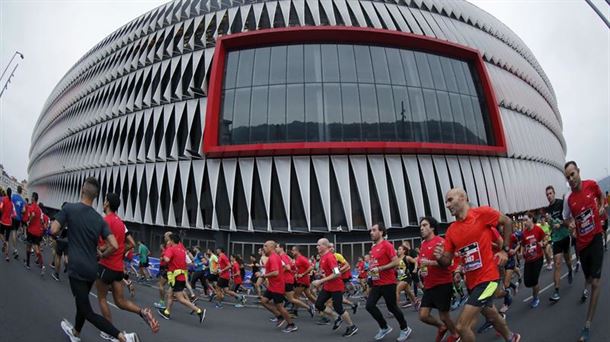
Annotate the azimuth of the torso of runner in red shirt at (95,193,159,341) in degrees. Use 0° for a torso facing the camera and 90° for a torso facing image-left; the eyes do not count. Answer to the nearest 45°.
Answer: approximately 135°

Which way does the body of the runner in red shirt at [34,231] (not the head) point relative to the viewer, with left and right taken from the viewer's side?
facing away from the viewer and to the left of the viewer

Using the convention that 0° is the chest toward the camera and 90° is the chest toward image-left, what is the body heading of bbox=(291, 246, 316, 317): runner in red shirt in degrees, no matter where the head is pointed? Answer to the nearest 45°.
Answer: approximately 90°

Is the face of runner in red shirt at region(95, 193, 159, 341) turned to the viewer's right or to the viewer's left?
to the viewer's left

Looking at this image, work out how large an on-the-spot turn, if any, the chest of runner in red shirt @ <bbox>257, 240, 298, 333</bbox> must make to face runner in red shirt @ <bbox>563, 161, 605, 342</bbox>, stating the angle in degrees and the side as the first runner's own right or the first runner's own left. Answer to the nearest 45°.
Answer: approximately 135° to the first runner's own left

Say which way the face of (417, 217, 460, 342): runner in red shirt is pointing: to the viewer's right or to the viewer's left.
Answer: to the viewer's left

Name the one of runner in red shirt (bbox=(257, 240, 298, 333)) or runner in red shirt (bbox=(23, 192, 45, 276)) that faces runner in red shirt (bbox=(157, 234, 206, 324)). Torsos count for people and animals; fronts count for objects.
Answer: runner in red shirt (bbox=(257, 240, 298, 333))

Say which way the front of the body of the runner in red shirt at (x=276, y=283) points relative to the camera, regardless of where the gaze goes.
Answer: to the viewer's left

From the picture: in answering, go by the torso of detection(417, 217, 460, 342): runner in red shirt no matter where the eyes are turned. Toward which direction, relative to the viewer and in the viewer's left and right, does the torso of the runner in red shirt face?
facing the viewer and to the left of the viewer

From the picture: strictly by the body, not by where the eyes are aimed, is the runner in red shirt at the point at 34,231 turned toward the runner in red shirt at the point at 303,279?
no

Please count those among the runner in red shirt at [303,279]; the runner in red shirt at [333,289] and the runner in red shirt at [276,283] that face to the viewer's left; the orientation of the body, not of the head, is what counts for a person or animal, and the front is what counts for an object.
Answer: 3

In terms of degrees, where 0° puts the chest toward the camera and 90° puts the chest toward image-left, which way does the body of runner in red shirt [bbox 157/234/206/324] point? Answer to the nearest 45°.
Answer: approximately 135°

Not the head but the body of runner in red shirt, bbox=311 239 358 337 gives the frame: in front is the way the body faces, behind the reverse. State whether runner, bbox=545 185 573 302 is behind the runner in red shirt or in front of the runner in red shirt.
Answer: behind

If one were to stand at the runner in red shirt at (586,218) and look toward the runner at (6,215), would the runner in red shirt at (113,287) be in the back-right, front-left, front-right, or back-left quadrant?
front-left

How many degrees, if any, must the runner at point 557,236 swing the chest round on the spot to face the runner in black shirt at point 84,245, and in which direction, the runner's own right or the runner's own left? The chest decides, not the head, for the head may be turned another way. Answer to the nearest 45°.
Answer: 0° — they already face them

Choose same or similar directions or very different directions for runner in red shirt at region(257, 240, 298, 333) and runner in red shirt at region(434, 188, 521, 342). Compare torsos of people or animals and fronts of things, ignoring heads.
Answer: same or similar directions

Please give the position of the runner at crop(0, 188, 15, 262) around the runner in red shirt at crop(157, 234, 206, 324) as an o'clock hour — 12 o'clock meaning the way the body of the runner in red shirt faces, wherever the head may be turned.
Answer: The runner is roughly at 12 o'clock from the runner in red shirt.
